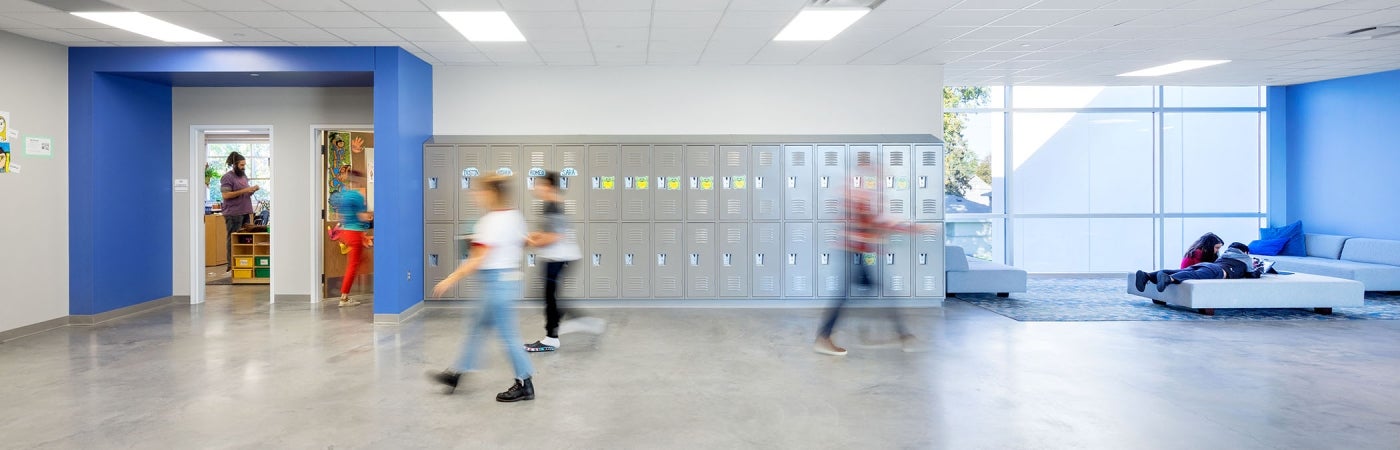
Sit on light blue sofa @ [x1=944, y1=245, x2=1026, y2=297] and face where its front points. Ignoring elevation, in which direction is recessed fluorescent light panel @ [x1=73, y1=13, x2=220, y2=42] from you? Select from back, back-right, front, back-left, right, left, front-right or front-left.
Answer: back-right

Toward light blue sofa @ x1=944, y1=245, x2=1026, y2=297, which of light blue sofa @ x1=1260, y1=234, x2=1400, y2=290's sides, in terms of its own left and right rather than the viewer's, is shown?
front

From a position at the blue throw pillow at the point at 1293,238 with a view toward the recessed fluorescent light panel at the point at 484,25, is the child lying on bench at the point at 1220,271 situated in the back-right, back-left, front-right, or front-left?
front-left

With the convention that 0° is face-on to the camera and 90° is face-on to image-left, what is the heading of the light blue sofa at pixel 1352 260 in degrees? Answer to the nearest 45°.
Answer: approximately 45°

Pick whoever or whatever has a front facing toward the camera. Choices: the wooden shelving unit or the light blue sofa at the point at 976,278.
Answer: the wooden shelving unit

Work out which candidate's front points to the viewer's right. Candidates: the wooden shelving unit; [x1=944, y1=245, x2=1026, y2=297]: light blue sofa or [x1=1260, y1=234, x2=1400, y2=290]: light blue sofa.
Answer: [x1=944, y1=245, x2=1026, y2=297]: light blue sofa

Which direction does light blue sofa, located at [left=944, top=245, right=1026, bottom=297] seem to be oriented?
to the viewer's right

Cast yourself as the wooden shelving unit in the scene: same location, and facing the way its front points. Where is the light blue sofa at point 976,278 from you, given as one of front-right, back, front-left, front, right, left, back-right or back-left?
front-left

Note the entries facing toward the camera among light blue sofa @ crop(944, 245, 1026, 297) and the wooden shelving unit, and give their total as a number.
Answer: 1

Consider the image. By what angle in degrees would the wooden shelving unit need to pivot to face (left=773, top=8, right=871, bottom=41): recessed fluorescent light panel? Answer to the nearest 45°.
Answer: approximately 45° to its left

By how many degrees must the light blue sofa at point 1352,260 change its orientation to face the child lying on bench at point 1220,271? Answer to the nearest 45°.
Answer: approximately 45° to its left

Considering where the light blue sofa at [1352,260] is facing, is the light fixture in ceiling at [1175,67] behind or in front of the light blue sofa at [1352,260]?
in front

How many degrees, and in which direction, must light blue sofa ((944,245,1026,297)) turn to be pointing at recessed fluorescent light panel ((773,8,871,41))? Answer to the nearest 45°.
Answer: approximately 90° to its right
